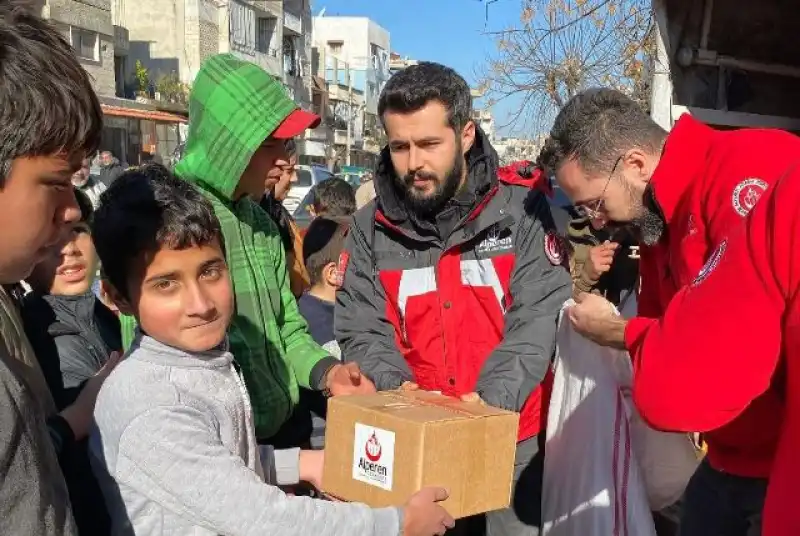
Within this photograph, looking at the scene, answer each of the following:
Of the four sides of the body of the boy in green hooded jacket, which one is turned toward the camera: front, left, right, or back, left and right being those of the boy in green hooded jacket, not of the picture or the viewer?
right

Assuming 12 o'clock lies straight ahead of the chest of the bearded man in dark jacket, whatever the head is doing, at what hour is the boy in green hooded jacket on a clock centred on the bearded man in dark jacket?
The boy in green hooded jacket is roughly at 3 o'clock from the bearded man in dark jacket.

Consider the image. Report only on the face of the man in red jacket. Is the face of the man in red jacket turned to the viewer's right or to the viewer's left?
to the viewer's left

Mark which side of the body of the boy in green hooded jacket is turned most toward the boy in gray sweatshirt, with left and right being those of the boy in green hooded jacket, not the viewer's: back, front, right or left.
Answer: right

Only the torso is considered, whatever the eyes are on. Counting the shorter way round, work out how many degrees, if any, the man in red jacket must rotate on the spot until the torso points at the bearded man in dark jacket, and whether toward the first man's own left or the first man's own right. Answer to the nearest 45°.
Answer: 0° — they already face them

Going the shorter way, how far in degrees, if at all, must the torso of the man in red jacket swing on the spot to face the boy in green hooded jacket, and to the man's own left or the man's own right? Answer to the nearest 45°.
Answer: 0° — they already face them

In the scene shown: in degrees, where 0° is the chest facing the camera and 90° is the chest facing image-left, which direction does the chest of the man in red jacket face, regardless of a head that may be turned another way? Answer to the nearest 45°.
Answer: approximately 90°

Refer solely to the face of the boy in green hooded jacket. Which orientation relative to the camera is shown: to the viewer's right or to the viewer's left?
to the viewer's right

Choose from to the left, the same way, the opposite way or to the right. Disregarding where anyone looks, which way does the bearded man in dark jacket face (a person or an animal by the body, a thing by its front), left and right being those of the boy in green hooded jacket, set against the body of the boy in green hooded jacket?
to the right

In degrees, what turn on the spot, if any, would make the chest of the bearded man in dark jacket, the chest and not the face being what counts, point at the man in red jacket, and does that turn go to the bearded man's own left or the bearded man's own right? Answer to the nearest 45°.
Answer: approximately 45° to the bearded man's own left
